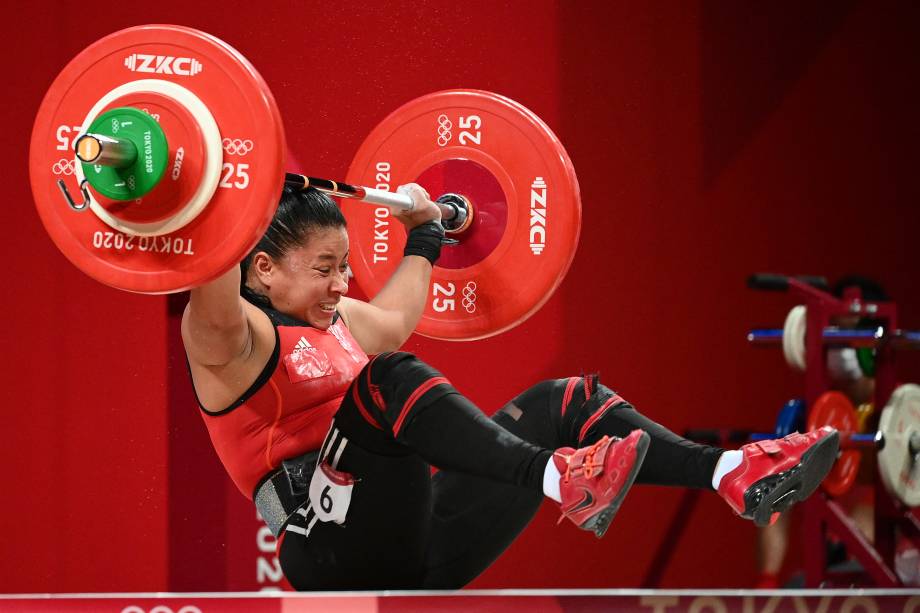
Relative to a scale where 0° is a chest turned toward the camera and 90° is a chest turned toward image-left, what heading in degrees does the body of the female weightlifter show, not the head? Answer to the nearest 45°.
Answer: approximately 315°

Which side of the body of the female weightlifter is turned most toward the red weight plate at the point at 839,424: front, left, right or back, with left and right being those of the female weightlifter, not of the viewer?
left
